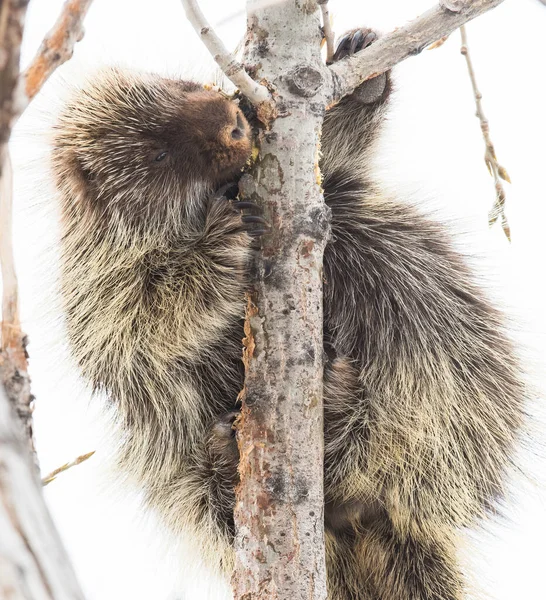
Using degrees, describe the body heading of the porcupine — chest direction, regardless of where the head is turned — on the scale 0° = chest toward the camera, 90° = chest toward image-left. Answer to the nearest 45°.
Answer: approximately 315°

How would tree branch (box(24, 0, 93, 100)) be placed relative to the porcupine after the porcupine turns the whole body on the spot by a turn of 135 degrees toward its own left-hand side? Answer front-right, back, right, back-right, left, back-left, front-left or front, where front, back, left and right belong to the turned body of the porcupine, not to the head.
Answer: back

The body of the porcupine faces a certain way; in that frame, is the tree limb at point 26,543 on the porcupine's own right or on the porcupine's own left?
on the porcupine's own right
